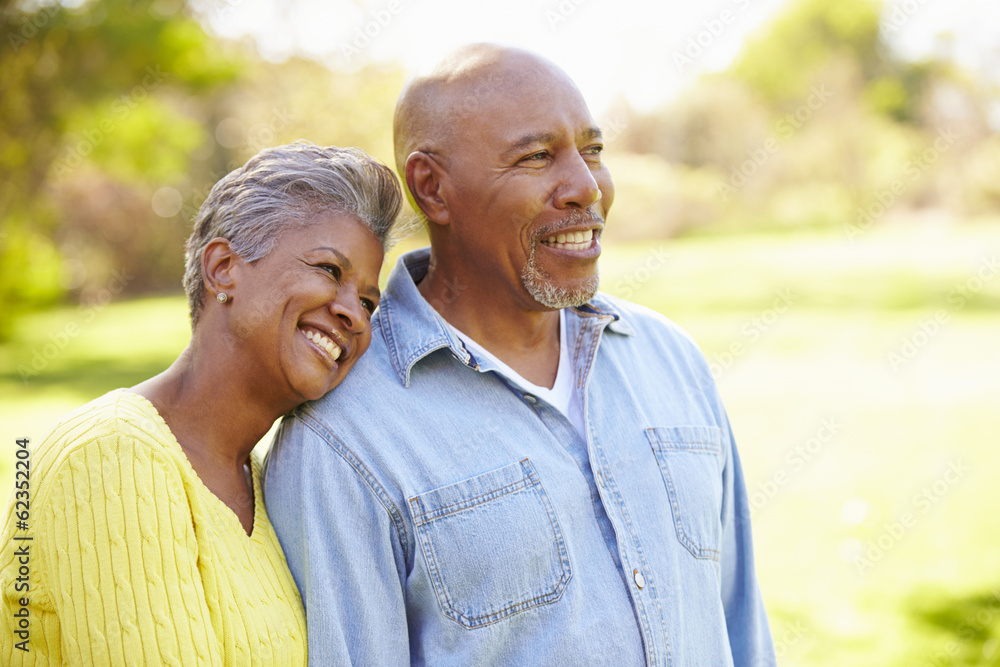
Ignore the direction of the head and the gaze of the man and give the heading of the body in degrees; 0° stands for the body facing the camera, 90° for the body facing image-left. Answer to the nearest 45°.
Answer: approximately 315°

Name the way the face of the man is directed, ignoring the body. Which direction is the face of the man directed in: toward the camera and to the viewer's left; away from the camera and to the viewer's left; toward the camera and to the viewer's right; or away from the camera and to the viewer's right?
toward the camera and to the viewer's right

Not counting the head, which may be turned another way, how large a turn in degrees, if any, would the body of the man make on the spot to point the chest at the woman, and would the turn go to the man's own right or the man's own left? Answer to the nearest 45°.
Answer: approximately 90° to the man's own right

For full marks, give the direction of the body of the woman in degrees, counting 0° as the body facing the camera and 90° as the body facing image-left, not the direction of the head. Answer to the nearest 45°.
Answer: approximately 315°
